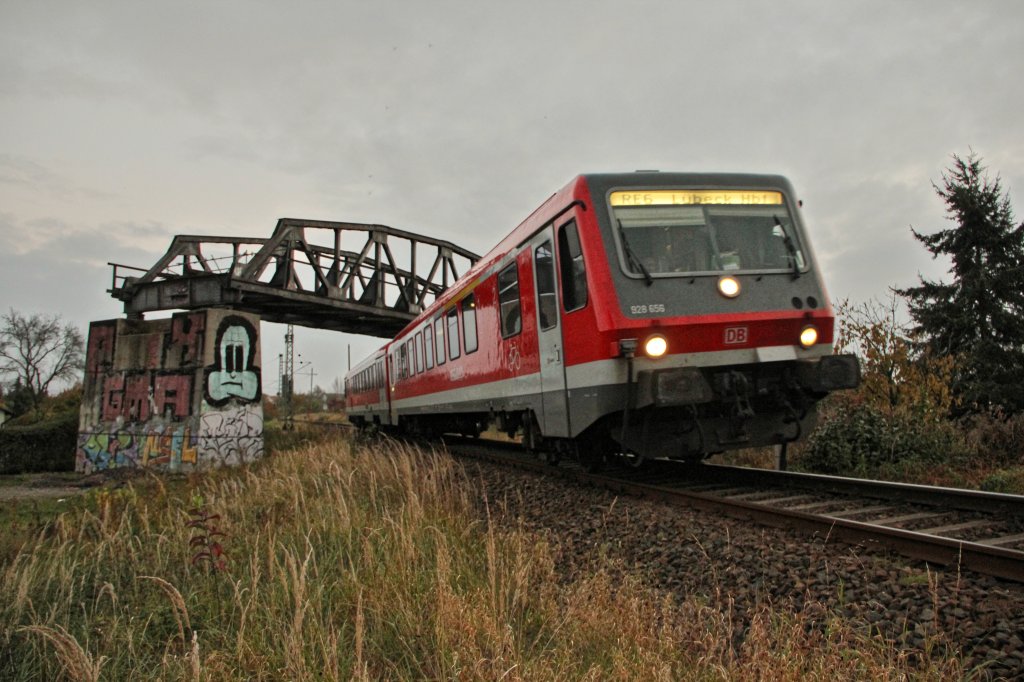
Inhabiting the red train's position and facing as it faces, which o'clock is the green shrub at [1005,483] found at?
The green shrub is roughly at 10 o'clock from the red train.

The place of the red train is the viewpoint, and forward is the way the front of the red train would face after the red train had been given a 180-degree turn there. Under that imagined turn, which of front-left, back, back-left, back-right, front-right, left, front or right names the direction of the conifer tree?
right

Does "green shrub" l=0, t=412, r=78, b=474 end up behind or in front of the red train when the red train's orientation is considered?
behind

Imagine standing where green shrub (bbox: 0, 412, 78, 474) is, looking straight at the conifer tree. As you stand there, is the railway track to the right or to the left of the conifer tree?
right

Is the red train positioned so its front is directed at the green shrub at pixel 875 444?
no

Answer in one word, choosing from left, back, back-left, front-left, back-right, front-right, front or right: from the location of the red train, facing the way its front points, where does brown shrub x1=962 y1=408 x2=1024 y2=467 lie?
left
